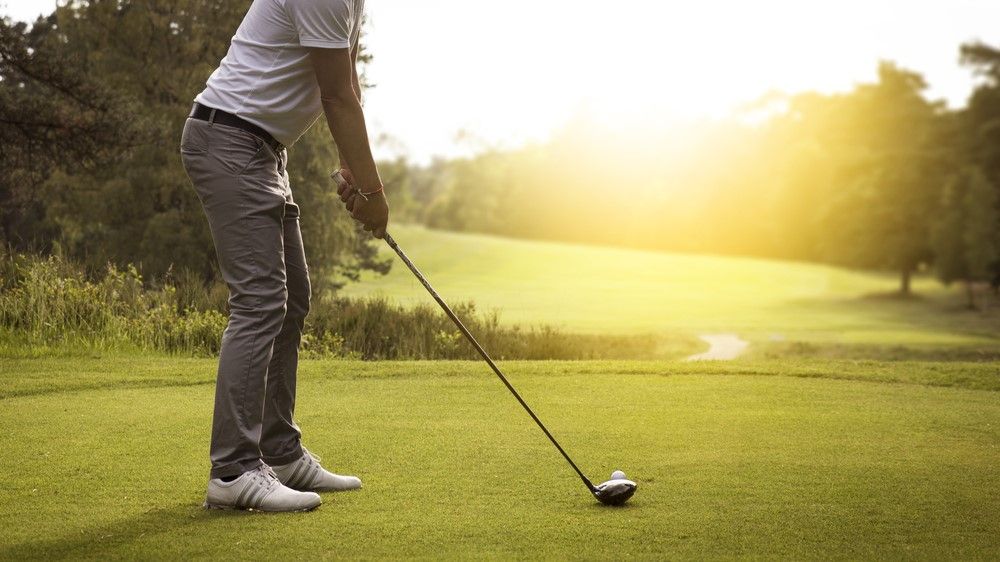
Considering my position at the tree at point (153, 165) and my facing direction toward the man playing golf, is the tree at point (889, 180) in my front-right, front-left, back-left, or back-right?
back-left

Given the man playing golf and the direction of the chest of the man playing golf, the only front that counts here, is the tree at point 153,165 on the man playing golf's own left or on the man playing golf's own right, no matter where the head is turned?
on the man playing golf's own left

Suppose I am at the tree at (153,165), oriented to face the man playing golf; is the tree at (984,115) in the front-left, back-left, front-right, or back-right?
back-left

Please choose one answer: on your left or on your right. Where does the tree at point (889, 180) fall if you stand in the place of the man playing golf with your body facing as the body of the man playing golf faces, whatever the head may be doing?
on your left

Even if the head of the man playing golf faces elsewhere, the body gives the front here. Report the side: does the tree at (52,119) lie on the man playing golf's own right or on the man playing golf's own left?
on the man playing golf's own left

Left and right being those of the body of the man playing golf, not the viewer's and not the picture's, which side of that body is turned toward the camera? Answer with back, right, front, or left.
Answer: right
